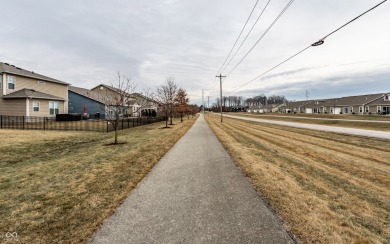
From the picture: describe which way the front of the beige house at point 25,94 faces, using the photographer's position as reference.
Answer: facing away from the viewer and to the left of the viewer
